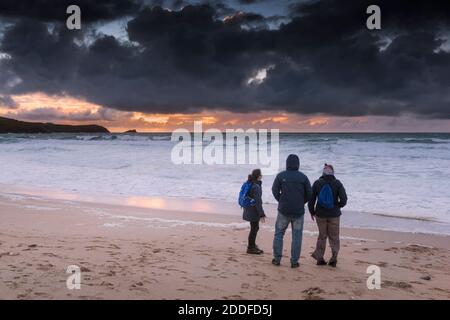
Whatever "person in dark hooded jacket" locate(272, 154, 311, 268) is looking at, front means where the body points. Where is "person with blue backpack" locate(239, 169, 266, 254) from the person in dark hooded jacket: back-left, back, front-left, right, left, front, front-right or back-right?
front-left

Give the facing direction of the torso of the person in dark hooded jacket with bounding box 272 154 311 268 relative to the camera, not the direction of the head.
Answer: away from the camera

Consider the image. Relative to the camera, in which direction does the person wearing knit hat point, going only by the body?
away from the camera

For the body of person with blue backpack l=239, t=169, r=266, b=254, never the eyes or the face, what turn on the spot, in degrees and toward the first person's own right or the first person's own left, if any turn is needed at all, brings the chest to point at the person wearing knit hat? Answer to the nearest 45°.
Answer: approximately 45° to the first person's own right

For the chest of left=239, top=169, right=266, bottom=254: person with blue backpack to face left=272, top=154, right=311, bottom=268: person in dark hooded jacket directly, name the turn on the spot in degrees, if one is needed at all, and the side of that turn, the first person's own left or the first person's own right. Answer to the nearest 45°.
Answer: approximately 45° to the first person's own right

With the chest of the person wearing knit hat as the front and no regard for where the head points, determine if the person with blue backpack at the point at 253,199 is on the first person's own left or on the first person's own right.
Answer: on the first person's own left
